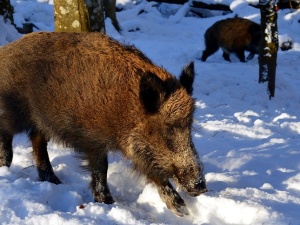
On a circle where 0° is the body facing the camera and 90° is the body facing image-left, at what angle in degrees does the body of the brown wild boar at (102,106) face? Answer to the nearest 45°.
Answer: approximately 315°

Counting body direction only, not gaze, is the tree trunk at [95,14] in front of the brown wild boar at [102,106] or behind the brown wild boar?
behind
